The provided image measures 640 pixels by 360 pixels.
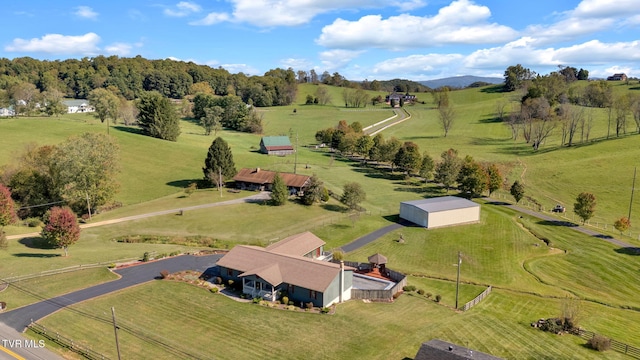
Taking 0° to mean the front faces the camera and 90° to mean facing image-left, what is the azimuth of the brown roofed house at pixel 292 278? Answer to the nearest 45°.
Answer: approximately 45°

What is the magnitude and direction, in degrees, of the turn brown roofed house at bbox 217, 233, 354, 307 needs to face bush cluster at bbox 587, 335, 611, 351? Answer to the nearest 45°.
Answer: approximately 90° to its left

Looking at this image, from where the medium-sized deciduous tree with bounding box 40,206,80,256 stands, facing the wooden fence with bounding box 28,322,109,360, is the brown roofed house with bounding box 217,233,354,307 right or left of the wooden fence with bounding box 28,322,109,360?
left

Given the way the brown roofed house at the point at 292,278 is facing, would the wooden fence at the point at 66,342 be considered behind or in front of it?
in front

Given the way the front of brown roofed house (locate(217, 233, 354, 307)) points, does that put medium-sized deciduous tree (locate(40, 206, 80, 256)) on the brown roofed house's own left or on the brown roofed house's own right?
on the brown roofed house's own right

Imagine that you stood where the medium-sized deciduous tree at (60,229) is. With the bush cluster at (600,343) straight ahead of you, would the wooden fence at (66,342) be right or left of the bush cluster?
right

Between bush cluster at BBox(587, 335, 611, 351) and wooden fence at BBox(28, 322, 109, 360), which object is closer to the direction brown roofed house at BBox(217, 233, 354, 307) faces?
the wooden fence
